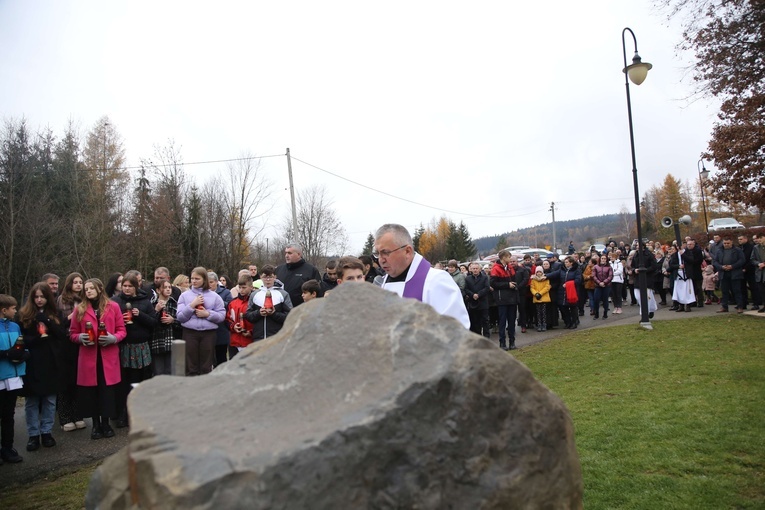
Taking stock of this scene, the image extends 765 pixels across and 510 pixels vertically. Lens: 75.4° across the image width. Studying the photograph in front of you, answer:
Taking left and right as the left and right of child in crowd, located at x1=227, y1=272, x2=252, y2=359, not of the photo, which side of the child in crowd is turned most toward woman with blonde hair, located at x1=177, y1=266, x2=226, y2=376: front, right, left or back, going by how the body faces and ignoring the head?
right

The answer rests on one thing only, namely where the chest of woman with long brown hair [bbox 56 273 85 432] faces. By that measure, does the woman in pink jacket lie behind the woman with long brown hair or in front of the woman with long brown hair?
in front

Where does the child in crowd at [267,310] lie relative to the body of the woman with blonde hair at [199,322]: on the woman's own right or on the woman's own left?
on the woman's own left

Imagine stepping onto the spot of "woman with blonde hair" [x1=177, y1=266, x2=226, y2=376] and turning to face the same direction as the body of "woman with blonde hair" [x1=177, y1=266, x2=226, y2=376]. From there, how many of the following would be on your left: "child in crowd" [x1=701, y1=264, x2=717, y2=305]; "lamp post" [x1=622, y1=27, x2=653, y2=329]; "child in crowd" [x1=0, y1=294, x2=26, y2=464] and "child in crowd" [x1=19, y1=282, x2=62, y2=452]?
2

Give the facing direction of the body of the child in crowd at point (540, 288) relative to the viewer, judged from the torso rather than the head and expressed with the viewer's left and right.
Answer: facing the viewer

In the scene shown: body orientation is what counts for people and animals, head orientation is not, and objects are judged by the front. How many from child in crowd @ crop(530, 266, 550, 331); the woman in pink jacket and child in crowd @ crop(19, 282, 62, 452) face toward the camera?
3

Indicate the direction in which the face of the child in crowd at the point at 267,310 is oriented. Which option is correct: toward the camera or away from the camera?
toward the camera

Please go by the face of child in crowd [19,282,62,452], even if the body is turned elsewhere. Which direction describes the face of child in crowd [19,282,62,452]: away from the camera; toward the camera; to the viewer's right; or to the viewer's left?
toward the camera

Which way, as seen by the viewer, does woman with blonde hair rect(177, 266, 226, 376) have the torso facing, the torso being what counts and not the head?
toward the camera

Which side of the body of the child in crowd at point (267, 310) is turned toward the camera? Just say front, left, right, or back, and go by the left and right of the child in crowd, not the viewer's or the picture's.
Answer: front

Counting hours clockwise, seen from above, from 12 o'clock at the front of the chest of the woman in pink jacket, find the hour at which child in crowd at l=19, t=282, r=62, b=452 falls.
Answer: The child in crowd is roughly at 3 o'clock from the woman in pink jacket.

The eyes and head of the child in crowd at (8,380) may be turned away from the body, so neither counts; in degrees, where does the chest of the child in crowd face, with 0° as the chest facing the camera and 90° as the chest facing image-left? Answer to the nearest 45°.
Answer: approximately 315°

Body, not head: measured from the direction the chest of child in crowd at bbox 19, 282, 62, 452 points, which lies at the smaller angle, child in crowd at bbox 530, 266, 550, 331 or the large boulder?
the large boulder

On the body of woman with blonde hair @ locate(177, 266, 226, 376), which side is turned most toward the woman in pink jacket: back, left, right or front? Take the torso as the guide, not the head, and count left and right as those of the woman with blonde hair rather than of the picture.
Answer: right
